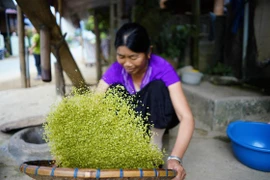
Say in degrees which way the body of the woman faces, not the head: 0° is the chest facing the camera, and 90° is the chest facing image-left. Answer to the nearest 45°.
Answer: approximately 45°

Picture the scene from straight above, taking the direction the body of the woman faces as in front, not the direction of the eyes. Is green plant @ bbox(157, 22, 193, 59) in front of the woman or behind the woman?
behind

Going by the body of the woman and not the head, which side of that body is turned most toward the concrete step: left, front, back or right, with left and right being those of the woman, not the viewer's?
back

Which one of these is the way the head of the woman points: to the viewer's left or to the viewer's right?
to the viewer's left
